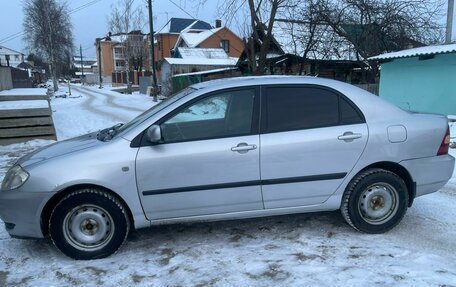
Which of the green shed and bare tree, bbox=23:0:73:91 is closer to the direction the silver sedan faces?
the bare tree

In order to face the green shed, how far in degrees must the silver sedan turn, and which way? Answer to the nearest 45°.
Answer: approximately 135° to its right

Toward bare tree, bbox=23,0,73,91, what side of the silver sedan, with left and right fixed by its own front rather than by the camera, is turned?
right

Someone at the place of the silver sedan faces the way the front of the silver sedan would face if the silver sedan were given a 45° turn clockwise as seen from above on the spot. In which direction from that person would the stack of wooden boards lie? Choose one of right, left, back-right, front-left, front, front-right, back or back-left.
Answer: front

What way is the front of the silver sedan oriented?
to the viewer's left
